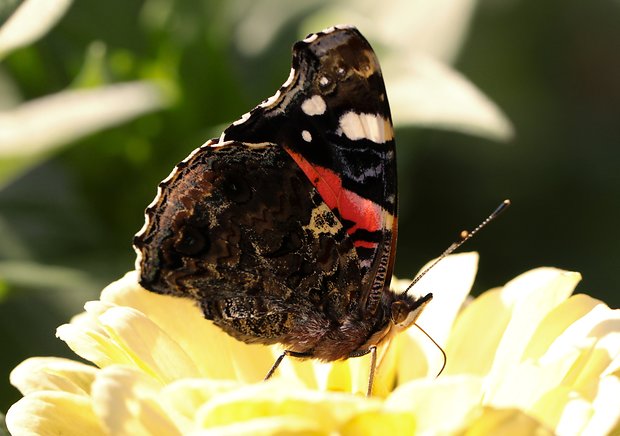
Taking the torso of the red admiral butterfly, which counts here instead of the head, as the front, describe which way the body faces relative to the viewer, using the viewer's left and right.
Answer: facing to the right of the viewer
